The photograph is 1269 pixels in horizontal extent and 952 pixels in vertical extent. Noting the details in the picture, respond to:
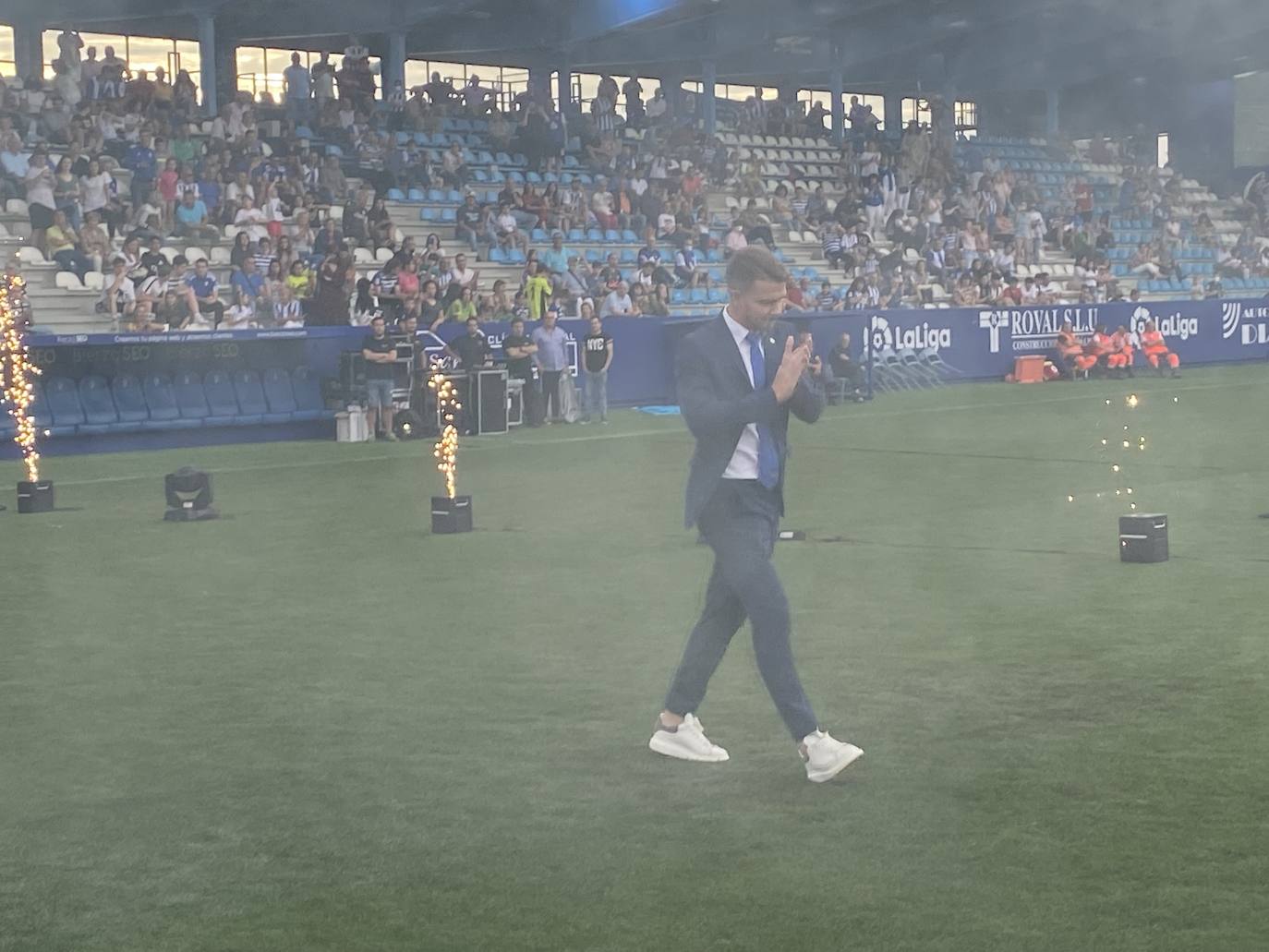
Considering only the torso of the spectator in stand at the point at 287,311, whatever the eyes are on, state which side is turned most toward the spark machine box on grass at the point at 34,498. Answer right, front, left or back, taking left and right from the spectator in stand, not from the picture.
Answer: front

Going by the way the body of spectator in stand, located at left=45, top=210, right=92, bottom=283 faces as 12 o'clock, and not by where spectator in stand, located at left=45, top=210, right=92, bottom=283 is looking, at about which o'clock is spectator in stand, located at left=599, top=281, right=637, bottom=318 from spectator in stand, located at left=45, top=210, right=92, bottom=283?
spectator in stand, located at left=599, top=281, right=637, bottom=318 is roughly at 10 o'clock from spectator in stand, located at left=45, top=210, right=92, bottom=283.

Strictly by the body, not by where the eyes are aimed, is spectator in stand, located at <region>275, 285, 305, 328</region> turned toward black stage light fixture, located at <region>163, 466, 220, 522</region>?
yes

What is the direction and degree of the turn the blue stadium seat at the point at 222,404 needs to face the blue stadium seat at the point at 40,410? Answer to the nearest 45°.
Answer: approximately 90° to its right

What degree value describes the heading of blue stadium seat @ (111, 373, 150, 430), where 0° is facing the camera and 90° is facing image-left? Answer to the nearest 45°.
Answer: approximately 315°

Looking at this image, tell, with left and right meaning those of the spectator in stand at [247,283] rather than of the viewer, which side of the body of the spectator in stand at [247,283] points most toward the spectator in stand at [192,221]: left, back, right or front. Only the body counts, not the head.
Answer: back

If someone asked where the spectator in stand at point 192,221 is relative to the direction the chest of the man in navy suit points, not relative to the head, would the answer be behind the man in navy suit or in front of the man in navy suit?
behind

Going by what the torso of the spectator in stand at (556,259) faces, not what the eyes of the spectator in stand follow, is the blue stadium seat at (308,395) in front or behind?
in front

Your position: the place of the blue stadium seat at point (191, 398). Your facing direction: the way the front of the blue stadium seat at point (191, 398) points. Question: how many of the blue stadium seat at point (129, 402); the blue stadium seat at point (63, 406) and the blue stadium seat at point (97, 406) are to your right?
3

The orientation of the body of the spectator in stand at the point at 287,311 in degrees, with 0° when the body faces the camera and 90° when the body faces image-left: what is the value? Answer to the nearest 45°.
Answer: approximately 0°

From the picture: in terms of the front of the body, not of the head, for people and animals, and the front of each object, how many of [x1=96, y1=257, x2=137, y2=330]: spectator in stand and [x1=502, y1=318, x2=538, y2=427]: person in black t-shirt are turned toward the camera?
2

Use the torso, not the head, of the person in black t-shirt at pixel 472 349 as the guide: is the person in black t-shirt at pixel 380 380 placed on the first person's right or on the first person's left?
on the first person's right

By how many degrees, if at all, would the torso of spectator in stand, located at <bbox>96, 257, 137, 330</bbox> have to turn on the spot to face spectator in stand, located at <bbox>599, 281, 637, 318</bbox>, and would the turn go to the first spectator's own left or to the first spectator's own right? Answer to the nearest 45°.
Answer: approximately 135° to the first spectator's own left

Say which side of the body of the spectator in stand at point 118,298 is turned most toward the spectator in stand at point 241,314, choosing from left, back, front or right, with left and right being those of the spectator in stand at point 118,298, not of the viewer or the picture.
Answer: left
